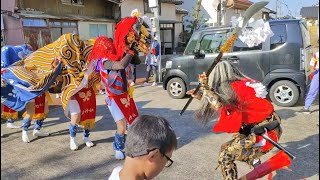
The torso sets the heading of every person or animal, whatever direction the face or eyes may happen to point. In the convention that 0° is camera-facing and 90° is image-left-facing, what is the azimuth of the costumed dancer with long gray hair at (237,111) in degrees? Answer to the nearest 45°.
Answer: approximately 90°

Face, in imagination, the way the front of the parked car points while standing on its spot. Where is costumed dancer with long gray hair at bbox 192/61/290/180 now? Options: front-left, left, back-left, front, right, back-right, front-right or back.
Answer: left

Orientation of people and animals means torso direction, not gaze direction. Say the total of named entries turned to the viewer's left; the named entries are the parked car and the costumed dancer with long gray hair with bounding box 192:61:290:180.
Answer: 2

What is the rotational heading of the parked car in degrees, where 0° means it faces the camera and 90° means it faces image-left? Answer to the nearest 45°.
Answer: approximately 90°

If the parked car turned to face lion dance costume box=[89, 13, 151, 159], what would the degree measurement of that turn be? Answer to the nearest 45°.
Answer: approximately 45° to its left

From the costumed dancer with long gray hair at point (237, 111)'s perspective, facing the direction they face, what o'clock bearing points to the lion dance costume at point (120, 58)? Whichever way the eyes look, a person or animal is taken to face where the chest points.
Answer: the lion dance costume at point (120, 58) is roughly at 1 o'clock from the costumed dancer with long gray hair at point (237, 111).

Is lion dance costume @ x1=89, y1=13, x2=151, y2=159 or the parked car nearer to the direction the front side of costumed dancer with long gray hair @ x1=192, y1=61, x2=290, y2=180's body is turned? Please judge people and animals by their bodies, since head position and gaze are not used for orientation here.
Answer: the lion dance costume
